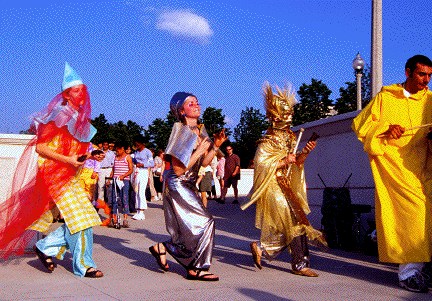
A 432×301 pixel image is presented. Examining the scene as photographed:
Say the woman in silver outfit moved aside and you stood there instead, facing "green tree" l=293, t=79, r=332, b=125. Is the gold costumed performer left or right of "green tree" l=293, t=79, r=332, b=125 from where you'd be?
right

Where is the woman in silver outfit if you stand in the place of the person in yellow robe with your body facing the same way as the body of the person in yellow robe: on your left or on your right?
on your right

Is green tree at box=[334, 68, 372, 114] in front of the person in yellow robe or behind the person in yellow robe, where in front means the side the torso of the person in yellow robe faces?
behind

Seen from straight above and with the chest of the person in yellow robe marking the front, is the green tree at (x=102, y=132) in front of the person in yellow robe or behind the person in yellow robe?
behind
